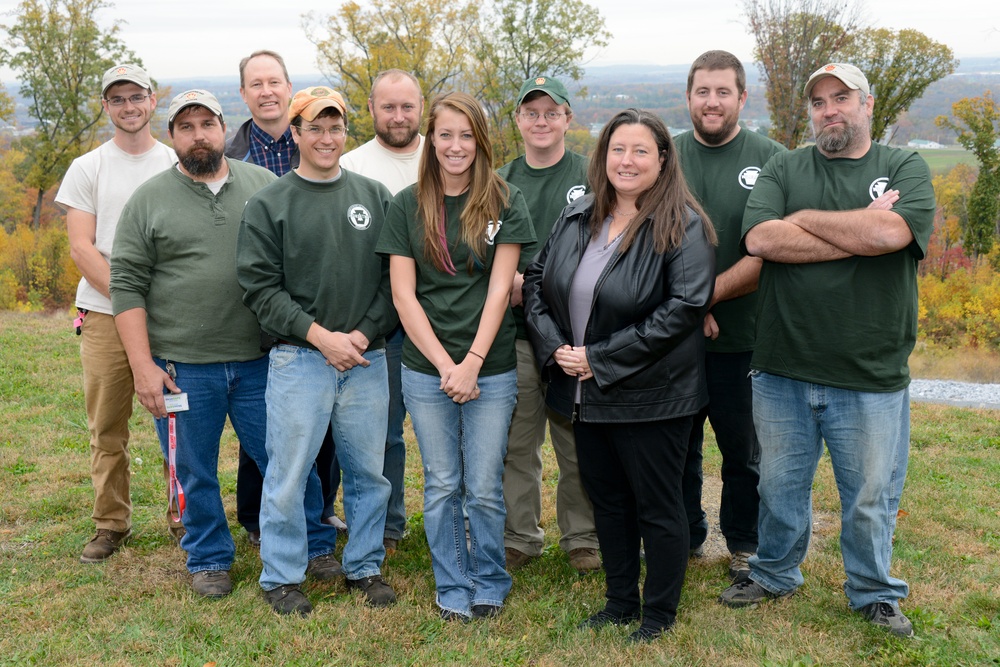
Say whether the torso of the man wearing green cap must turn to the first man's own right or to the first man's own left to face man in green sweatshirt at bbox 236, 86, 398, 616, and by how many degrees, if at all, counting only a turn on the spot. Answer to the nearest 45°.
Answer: approximately 45° to the first man's own right

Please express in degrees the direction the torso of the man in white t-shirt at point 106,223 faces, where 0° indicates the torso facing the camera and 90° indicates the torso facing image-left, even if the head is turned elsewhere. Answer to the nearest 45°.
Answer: approximately 0°

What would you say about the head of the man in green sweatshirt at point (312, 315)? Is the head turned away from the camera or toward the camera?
toward the camera

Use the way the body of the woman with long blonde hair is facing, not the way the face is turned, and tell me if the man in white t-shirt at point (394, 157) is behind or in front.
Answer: behind

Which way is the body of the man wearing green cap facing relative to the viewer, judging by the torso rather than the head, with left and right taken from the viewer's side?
facing the viewer

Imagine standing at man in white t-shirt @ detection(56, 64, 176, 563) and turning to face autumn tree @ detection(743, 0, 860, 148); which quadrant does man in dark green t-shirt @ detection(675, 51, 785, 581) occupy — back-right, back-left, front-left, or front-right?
front-right

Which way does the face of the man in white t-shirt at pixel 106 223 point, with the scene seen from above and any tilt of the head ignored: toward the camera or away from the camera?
toward the camera

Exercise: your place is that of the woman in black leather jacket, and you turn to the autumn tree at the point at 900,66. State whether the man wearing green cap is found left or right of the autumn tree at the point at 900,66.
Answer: left

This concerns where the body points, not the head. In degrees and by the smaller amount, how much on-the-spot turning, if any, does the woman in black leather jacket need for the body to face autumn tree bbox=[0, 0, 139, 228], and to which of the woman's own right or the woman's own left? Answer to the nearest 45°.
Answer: approximately 90° to the woman's own right

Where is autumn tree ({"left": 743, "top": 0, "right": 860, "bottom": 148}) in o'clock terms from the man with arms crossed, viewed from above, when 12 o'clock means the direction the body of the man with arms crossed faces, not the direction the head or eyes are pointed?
The autumn tree is roughly at 6 o'clock from the man with arms crossed.

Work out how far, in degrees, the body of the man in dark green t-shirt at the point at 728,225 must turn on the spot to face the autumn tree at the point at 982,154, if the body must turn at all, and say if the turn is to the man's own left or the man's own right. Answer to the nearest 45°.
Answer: approximately 180°

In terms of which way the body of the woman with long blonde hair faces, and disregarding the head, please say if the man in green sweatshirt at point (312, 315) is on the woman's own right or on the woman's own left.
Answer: on the woman's own right

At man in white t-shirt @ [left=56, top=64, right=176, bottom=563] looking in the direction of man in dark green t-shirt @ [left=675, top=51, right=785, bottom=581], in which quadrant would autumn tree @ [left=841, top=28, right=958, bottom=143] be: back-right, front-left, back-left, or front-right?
front-left

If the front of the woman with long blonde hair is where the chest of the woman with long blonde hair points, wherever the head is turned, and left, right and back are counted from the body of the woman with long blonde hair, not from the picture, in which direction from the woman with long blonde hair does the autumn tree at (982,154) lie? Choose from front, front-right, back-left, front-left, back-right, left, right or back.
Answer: back-left

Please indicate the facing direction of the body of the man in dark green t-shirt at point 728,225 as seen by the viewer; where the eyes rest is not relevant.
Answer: toward the camera
